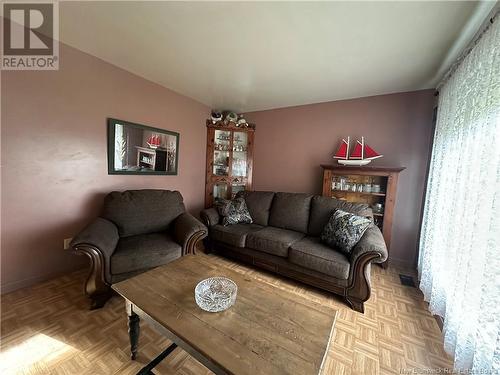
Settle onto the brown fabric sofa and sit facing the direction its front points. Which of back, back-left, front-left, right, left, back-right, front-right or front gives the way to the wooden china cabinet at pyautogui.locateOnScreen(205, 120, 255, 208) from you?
right

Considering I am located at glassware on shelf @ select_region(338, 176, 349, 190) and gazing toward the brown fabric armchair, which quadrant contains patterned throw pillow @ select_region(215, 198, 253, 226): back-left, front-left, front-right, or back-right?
front-right

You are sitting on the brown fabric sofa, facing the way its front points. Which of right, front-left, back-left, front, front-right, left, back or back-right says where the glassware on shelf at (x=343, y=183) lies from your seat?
back

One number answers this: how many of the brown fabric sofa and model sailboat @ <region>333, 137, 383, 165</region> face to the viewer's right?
1

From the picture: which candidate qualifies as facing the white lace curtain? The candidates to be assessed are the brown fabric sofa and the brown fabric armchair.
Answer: the brown fabric armchair

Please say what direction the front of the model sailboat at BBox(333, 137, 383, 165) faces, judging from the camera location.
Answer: facing to the right of the viewer
